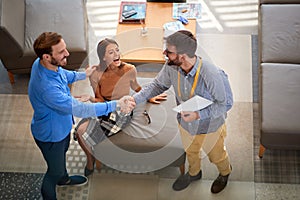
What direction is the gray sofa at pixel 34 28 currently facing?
to the viewer's right

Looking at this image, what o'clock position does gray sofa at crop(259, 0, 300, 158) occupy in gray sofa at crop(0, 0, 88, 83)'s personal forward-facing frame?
gray sofa at crop(259, 0, 300, 158) is roughly at 1 o'clock from gray sofa at crop(0, 0, 88, 83).

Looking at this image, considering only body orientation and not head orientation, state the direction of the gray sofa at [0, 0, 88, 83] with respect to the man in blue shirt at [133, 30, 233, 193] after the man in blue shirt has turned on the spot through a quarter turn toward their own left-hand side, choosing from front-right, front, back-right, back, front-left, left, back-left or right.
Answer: back

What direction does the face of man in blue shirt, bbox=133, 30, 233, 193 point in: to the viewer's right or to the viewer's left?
to the viewer's left

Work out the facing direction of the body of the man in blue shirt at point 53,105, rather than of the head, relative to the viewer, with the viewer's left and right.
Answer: facing to the right of the viewer

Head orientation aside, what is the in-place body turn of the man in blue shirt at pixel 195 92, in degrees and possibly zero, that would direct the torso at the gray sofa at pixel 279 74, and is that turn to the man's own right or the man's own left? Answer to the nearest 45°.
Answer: approximately 180°

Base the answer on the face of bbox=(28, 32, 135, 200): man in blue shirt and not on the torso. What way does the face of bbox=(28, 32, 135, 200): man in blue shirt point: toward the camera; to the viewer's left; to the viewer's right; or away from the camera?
to the viewer's right

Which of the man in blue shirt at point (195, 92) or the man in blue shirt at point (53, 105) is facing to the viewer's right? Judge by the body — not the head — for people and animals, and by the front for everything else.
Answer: the man in blue shirt at point (53, 105)

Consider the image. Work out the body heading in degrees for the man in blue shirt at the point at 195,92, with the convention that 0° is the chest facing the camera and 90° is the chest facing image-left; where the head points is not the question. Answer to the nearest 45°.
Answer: approximately 45°

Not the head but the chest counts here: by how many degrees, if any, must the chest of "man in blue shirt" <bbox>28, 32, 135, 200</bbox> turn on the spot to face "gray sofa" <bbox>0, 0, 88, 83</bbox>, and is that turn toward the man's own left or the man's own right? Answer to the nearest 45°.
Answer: approximately 90° to the man's own left
